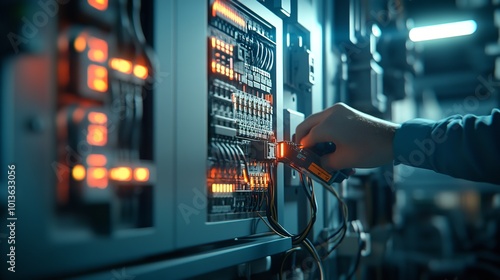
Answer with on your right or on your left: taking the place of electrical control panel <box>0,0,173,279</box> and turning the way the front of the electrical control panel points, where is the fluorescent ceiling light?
on your left

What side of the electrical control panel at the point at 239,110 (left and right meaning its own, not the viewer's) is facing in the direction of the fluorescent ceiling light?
left

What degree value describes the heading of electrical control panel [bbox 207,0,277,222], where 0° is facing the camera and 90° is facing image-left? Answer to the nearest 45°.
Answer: approximately 315°

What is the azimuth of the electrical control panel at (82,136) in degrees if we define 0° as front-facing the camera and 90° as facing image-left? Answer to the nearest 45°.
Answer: approximately 315°
